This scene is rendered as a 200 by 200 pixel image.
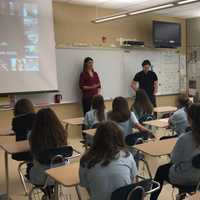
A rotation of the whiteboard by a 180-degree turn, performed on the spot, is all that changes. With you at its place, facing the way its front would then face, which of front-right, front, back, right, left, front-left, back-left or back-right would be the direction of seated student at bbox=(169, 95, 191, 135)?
back

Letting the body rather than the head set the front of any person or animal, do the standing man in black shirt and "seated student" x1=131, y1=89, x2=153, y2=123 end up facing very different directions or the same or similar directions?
very different directions

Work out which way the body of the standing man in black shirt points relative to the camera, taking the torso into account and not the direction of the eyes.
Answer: toward the camera

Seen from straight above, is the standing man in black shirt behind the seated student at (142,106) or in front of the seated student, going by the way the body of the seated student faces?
in front

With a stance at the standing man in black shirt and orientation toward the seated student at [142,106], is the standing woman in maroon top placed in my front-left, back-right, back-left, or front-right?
front-right

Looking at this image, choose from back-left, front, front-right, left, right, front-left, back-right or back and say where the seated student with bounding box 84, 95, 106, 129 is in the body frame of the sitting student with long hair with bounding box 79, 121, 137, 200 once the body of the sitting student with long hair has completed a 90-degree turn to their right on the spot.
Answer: left

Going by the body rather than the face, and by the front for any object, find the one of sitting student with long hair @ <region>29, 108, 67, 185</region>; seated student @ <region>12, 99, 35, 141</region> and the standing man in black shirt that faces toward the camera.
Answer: the standing man in black shirt

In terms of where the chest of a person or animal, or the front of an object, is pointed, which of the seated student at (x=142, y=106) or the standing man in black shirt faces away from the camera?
the seated student

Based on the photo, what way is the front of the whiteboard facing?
toward the camera

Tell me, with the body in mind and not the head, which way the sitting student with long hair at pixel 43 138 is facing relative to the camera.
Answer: away from the camera

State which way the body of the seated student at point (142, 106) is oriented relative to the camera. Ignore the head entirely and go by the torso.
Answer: away from the camera

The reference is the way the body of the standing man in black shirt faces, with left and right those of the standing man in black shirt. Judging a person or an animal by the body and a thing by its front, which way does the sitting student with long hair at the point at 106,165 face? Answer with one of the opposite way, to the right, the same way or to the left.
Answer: the opposite way

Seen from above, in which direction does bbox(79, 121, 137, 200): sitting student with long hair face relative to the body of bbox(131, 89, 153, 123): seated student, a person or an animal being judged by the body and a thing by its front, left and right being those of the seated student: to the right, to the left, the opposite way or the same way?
the same way

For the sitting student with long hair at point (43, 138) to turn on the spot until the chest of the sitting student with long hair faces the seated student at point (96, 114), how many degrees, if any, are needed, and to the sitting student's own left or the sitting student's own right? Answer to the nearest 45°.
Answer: approximately 45° to the sitting student's own right

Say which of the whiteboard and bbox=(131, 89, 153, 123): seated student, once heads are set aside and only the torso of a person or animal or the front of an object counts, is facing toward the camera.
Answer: the whiteboard

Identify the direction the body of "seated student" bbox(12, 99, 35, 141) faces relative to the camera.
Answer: away from the camera

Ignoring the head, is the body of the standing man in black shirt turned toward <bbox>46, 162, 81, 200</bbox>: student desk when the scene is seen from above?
yes

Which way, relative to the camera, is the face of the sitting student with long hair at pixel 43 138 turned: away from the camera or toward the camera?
away from the camera

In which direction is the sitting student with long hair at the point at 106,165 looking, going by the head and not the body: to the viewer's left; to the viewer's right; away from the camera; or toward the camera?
away from the camera

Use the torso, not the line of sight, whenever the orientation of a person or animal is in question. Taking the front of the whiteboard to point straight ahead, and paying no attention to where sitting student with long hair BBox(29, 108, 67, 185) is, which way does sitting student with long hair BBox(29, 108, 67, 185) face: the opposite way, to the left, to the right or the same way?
the opposite way

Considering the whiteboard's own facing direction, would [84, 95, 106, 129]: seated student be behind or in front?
in front

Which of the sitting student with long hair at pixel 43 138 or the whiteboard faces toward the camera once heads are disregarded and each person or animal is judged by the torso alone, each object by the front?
the whiteboard

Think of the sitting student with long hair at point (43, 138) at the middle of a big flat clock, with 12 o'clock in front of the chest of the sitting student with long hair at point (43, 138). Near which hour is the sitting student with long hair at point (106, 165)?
the sitting student with long hair at point (106, 165) is roughly at 5 o'clock from the sitting student with long hair at point (43, 138).

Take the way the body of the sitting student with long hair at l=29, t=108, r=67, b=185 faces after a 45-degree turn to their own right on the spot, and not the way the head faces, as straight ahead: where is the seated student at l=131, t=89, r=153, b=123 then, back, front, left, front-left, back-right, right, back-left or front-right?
front

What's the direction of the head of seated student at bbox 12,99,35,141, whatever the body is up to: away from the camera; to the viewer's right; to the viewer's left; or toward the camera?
away from the camera
